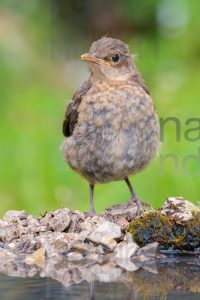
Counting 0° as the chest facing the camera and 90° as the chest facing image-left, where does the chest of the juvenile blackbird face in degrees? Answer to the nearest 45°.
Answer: approximately 0°
